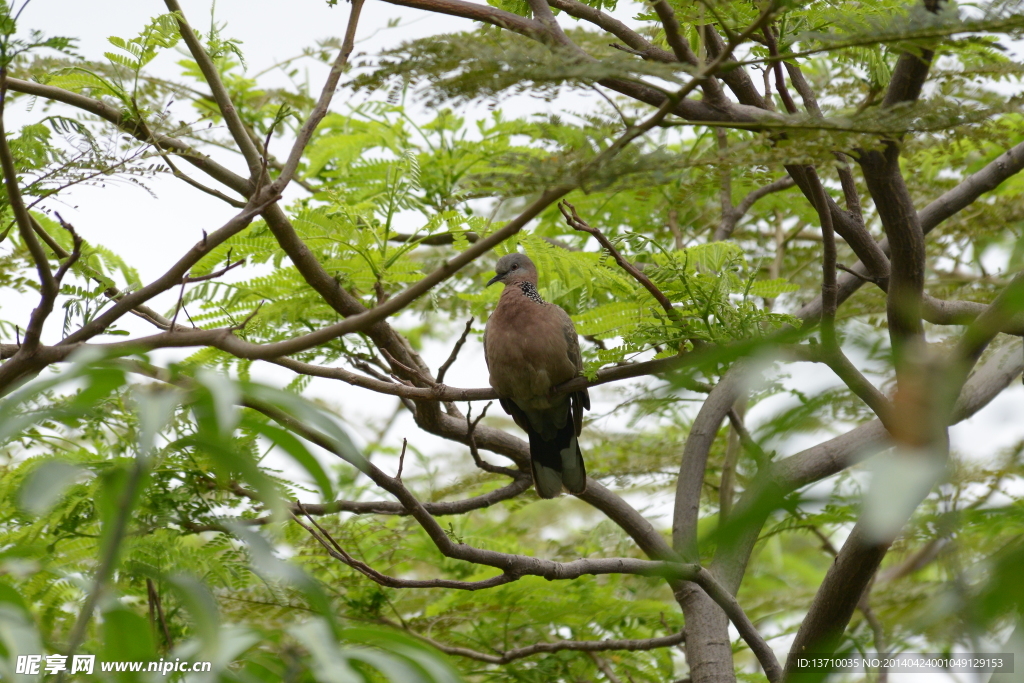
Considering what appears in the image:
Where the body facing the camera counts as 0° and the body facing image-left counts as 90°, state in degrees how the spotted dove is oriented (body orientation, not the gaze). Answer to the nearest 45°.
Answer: approximately 45°

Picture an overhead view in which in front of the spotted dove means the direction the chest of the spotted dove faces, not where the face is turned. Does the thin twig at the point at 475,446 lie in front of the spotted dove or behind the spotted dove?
in front
